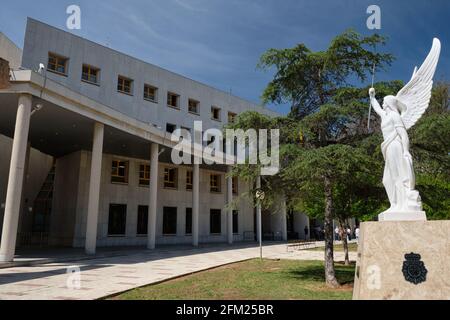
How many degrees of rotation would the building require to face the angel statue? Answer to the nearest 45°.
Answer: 0° — it already faces it

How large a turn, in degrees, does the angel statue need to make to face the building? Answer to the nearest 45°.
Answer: approximately 90° to its right

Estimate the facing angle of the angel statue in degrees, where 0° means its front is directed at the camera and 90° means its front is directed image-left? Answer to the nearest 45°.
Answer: approximately 45°
